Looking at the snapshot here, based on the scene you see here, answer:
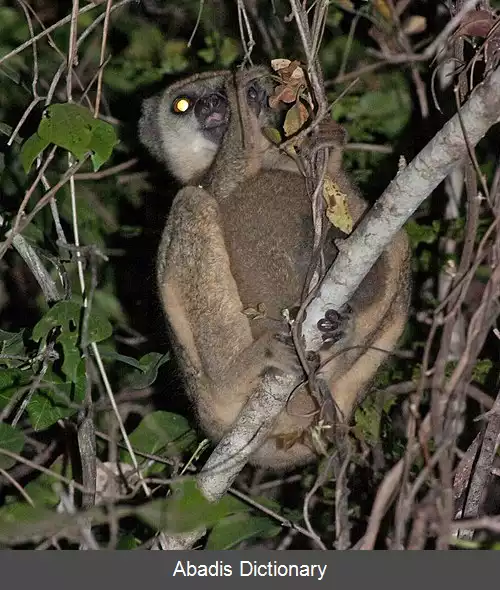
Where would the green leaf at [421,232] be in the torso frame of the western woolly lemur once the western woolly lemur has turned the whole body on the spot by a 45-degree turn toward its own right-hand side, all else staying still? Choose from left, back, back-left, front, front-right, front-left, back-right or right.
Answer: back

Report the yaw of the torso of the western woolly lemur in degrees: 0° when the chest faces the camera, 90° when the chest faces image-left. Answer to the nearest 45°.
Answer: approximately 0°

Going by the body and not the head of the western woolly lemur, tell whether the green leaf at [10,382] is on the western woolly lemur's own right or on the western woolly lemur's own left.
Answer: on the western woolly lemur's own right

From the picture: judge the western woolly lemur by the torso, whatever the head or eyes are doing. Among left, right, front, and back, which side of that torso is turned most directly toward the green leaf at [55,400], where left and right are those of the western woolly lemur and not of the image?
right

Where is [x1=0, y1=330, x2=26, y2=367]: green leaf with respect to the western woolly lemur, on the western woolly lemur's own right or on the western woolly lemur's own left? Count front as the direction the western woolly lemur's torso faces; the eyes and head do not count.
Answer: on the western woolly lemur's own right

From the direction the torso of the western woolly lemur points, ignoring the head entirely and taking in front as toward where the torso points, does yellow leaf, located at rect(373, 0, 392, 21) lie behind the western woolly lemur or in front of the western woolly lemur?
behind
